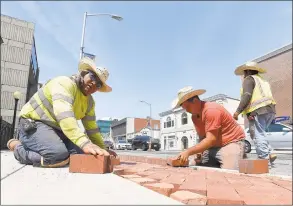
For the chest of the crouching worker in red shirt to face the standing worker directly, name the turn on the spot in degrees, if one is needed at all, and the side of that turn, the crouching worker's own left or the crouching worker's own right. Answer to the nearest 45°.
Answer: approximately 135° to the crouching worker's own right

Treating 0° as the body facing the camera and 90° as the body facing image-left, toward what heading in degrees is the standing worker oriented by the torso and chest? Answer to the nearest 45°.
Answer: approximately 135°

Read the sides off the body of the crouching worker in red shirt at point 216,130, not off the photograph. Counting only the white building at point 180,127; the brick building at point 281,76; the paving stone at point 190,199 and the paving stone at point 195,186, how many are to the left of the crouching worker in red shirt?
2

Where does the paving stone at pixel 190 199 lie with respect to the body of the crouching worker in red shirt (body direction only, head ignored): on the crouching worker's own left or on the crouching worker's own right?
on the crouching worker's own left

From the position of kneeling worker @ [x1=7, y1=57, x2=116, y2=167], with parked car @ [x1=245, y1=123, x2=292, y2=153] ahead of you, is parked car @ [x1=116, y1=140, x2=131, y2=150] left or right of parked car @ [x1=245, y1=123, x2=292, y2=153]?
left

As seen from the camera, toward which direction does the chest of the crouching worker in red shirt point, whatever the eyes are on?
to the viewer's left

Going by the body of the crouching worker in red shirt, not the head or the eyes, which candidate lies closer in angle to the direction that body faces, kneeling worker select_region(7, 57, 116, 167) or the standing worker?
the kneeling worker
